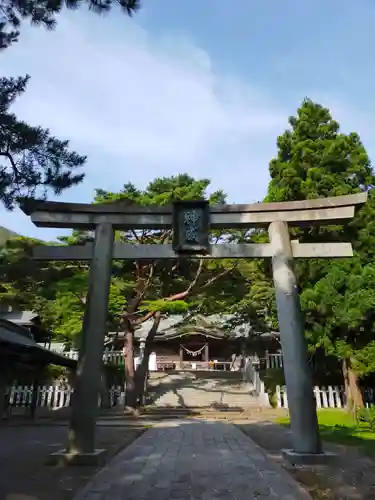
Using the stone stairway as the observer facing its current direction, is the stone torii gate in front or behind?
in front

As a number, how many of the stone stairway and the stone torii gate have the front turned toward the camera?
2

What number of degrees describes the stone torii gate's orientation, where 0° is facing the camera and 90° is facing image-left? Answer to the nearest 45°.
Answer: approximately 0°

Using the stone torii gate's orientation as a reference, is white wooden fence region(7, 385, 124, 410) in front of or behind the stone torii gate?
behind

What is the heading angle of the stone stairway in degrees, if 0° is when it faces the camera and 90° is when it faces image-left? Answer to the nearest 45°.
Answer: approximately 0°

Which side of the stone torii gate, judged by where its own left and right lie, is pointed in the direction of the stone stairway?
back

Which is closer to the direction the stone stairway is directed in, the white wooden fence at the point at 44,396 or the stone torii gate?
the stone torii gate

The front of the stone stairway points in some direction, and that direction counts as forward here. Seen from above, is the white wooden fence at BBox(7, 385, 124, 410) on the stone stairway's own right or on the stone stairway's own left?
on the stone stairway's own right
